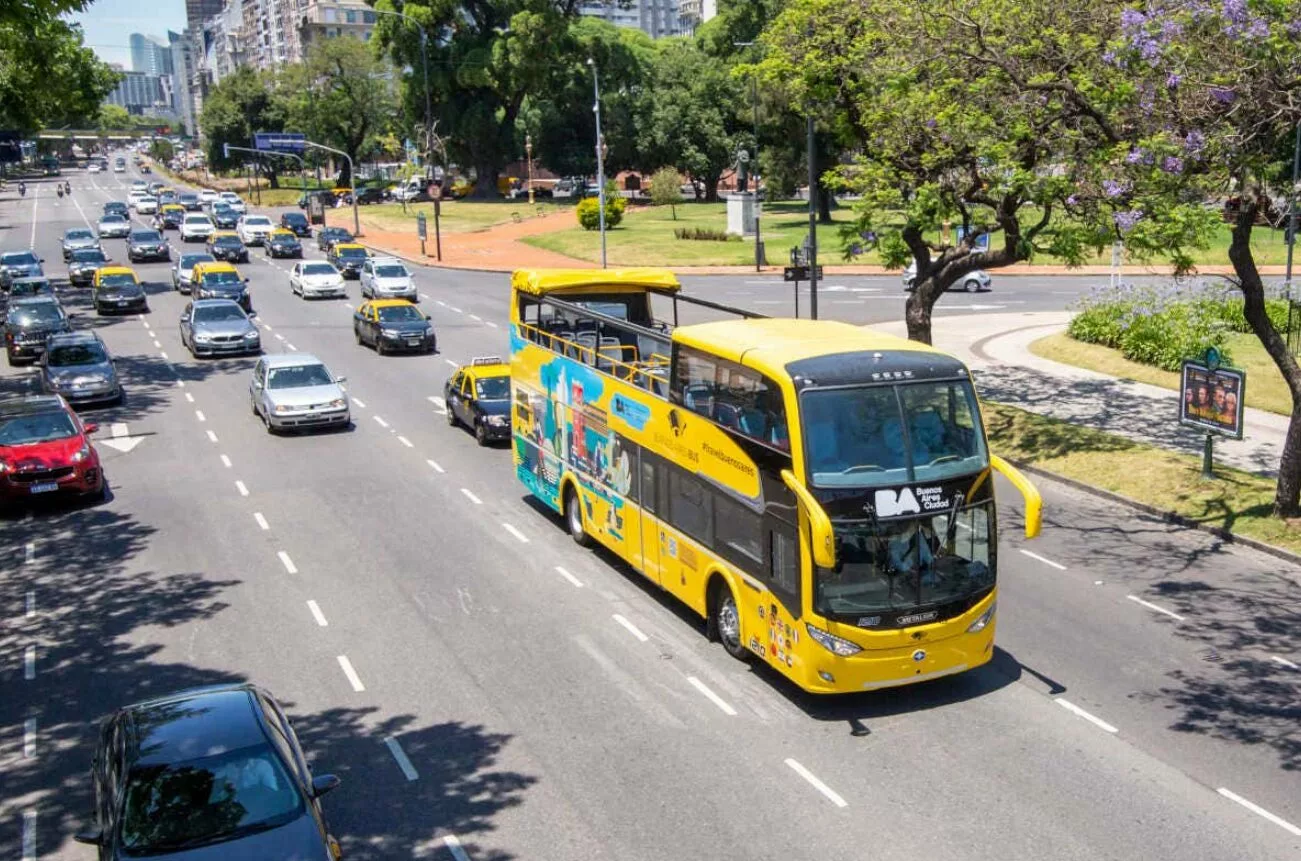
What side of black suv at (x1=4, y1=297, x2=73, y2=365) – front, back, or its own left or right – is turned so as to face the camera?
front

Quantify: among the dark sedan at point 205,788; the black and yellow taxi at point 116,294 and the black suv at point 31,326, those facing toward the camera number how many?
3

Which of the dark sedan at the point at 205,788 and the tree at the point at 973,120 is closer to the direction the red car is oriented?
the dark sedan

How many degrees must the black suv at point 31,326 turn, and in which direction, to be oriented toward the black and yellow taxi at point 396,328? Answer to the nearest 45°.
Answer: approximately 45° to its left

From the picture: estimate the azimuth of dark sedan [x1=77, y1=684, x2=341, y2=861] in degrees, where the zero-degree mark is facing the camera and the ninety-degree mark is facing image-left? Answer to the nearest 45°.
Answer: approximately 0°

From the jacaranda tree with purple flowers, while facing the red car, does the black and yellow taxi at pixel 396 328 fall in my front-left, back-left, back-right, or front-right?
front-right

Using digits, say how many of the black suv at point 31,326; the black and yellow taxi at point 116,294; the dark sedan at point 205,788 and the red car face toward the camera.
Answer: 4

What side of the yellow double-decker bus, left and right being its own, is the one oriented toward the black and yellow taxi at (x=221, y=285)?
back

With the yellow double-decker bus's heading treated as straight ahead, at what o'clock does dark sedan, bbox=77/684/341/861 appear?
The dark sedan is roughly at 3 o'clock from the yellow double-decker bus.

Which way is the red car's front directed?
toward the camera

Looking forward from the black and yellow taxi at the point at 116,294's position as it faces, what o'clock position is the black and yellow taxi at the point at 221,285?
The black and yellow taxi at the point at 221,285 is roughly at 10 o'clock from the black and yellow taxi at the point at 116,294.

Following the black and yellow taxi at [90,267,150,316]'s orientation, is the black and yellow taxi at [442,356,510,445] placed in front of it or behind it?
in front

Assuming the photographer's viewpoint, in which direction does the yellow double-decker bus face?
facing the viewer and to the right of the viewer

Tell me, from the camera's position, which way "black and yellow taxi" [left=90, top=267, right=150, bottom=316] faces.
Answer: facing the viewer

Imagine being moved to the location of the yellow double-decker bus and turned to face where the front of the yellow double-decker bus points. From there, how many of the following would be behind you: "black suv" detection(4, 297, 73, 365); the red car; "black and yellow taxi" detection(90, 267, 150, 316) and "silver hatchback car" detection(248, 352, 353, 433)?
4
